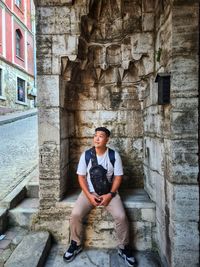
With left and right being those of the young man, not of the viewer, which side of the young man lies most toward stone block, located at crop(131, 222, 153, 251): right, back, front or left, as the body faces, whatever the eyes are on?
left

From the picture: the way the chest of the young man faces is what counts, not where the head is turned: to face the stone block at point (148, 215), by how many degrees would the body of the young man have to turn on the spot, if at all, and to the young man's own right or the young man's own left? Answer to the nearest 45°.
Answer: approximately 90° to the young man's own left

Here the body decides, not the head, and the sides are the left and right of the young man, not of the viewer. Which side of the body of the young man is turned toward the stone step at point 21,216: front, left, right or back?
right

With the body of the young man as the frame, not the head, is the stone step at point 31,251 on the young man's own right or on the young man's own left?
on the young man's own right

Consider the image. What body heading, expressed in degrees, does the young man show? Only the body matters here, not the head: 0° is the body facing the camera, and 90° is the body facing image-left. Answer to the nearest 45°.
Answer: approximately 0°

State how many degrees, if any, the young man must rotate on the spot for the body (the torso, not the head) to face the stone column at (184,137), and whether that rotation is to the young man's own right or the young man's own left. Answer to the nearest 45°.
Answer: approximately 45° to the young man's own left

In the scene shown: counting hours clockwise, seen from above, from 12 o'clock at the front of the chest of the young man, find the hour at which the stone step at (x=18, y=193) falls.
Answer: The stone step is roughly at 4 o'clock from the young man.

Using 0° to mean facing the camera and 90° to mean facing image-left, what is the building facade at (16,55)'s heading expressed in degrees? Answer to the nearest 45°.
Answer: approximately 315°
